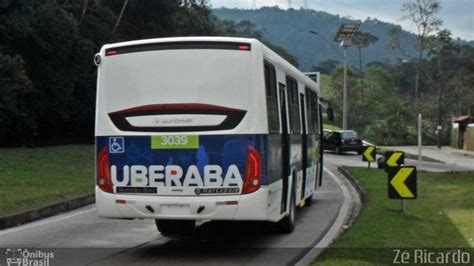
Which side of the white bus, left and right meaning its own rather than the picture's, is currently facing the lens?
back

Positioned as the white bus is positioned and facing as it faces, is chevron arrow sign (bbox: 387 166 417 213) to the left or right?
on its right

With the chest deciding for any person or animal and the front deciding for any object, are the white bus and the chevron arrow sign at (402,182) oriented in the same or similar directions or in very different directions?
very different directions

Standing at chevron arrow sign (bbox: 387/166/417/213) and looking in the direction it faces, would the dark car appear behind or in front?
behind

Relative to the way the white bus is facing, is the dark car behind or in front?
in front

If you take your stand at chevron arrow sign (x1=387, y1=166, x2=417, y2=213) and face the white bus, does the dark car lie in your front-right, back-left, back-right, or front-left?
back-right

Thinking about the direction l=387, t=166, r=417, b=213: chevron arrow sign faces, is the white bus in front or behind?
in front

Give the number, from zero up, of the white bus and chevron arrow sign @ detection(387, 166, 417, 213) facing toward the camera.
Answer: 1
